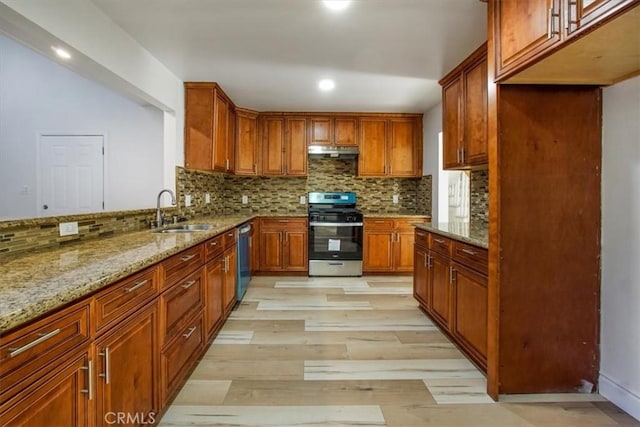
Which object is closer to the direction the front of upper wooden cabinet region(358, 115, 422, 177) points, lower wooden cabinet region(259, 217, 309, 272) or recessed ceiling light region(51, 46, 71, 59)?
the recessed ceiling light

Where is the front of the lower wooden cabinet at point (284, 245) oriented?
toward the camera

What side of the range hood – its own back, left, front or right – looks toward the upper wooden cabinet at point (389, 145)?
left

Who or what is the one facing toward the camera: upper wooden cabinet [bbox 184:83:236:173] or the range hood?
the range hood

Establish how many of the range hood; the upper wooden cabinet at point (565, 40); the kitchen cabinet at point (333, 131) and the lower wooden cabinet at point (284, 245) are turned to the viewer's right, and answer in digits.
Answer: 0

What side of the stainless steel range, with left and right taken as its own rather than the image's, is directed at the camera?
front

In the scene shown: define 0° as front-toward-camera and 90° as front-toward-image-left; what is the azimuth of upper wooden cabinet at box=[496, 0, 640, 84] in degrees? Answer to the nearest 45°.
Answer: approximately 45°

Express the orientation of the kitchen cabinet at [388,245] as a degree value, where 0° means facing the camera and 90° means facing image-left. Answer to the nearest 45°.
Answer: approximately 0°

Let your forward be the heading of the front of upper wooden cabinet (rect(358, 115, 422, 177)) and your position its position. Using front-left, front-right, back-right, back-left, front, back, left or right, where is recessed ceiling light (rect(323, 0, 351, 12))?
front

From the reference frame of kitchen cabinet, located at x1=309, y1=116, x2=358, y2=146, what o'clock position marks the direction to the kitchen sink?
The kitchen sink is roughly at 1 o'clock from the kitchen cabinet.

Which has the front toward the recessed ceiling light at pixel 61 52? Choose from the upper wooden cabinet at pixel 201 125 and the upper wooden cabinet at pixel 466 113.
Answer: the upper wooden cabinet at pixel 466 113

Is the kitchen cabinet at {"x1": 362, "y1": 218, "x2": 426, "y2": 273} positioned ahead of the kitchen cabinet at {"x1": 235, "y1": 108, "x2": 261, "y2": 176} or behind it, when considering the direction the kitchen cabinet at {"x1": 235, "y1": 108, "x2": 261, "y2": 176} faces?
ahead

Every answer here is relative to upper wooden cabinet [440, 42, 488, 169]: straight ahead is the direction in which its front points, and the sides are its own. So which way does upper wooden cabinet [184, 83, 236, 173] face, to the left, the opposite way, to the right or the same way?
the opposite way

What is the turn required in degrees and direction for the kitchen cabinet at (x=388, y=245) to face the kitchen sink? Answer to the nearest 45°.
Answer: approximately 45° to its right

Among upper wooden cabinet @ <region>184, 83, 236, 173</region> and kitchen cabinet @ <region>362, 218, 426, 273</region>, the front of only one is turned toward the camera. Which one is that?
the kitchen cabinet
